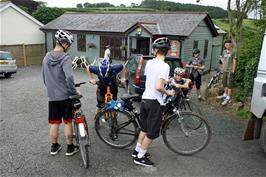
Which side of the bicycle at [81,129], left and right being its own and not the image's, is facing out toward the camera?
back

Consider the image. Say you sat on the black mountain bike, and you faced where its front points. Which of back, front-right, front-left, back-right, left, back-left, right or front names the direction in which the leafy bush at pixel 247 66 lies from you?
front-left

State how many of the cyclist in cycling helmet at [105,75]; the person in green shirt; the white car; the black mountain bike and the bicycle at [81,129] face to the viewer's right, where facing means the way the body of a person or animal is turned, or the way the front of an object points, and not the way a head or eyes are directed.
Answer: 1

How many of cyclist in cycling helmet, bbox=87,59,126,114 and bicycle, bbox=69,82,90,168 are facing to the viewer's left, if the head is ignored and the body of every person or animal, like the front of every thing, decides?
0

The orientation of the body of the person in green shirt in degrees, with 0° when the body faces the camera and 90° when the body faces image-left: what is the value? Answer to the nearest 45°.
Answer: approximately 45°

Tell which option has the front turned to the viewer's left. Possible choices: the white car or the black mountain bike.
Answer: the white car

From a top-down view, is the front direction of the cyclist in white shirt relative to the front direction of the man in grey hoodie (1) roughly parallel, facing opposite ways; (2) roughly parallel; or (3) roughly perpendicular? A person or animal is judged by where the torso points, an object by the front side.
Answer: roughly parallel

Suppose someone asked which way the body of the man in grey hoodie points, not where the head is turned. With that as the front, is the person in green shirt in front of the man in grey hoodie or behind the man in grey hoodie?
in front

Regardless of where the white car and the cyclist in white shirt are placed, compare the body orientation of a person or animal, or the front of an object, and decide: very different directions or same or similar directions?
same or similar directions

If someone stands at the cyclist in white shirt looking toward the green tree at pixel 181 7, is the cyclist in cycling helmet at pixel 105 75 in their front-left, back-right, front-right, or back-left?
front-left

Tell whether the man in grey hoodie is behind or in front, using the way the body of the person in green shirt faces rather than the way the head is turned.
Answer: in front

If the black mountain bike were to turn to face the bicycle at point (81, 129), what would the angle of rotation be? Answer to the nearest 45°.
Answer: approximately 135° to its right

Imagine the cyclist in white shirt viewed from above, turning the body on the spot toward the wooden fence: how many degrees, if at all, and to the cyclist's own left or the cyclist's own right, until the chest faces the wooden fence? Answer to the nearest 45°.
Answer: approximately 90° to the cyclist's own left

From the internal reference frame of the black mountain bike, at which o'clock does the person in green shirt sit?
The person in green shirt is roughly at 10 o'clock from the black mountain bike.

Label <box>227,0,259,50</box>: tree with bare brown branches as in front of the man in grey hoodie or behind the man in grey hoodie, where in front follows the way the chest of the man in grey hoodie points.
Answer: in front

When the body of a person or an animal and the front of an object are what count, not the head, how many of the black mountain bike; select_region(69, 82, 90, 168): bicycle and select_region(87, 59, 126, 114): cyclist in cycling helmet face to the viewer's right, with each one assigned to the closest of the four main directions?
1

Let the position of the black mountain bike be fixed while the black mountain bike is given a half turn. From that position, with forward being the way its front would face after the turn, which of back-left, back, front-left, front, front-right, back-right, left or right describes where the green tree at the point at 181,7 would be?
right
